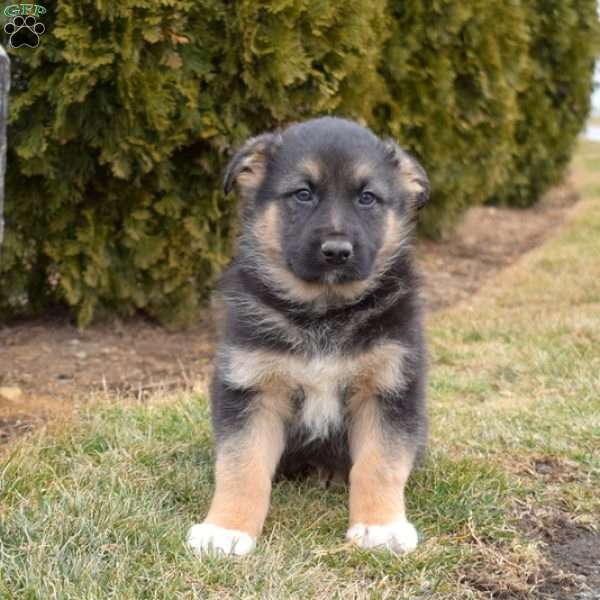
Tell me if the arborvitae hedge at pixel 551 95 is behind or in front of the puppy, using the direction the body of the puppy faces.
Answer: behind

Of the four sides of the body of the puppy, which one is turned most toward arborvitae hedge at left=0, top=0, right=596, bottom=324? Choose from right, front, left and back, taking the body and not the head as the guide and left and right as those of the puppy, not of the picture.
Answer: back

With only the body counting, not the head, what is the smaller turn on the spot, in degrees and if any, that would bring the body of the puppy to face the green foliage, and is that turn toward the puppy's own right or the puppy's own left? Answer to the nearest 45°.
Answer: approximately 180°

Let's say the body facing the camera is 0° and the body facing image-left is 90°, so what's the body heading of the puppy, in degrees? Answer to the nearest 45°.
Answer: approximately 0°
